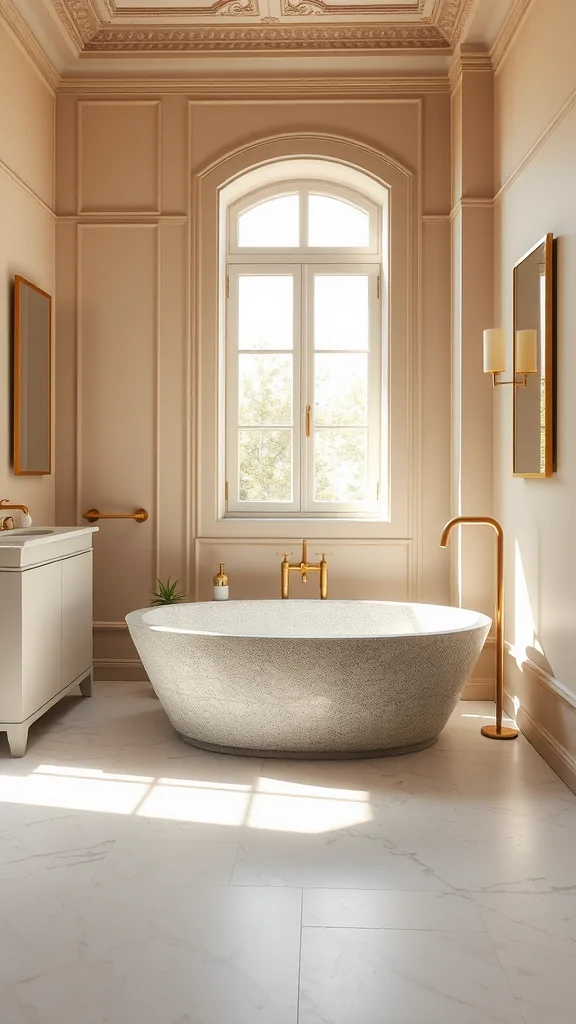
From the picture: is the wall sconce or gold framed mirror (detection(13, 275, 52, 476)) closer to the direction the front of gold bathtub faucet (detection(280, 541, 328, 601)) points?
the wall sconce

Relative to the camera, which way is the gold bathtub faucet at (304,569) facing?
toward the camera

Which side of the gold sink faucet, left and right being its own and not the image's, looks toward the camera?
right

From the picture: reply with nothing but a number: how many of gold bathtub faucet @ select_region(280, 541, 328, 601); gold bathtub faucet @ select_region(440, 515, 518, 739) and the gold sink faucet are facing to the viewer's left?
1

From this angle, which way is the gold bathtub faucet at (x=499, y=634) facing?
to the viewer's left

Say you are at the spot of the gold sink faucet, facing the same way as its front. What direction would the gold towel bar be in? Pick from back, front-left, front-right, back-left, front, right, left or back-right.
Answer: front-left

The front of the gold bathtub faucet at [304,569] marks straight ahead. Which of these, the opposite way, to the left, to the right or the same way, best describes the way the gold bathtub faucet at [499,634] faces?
to the right

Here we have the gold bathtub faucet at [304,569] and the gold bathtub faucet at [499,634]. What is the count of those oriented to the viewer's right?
0

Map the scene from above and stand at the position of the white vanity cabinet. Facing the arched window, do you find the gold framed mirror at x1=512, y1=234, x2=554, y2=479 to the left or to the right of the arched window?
right

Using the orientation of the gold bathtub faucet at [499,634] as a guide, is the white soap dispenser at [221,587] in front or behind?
in front

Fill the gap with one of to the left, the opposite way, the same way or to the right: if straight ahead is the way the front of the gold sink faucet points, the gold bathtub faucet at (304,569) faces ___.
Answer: to the right

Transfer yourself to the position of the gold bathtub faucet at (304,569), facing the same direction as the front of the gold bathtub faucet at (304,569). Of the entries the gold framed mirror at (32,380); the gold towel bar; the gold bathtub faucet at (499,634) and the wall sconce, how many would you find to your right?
2

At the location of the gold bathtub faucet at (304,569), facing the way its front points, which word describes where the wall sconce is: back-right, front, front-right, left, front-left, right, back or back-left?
front-left
